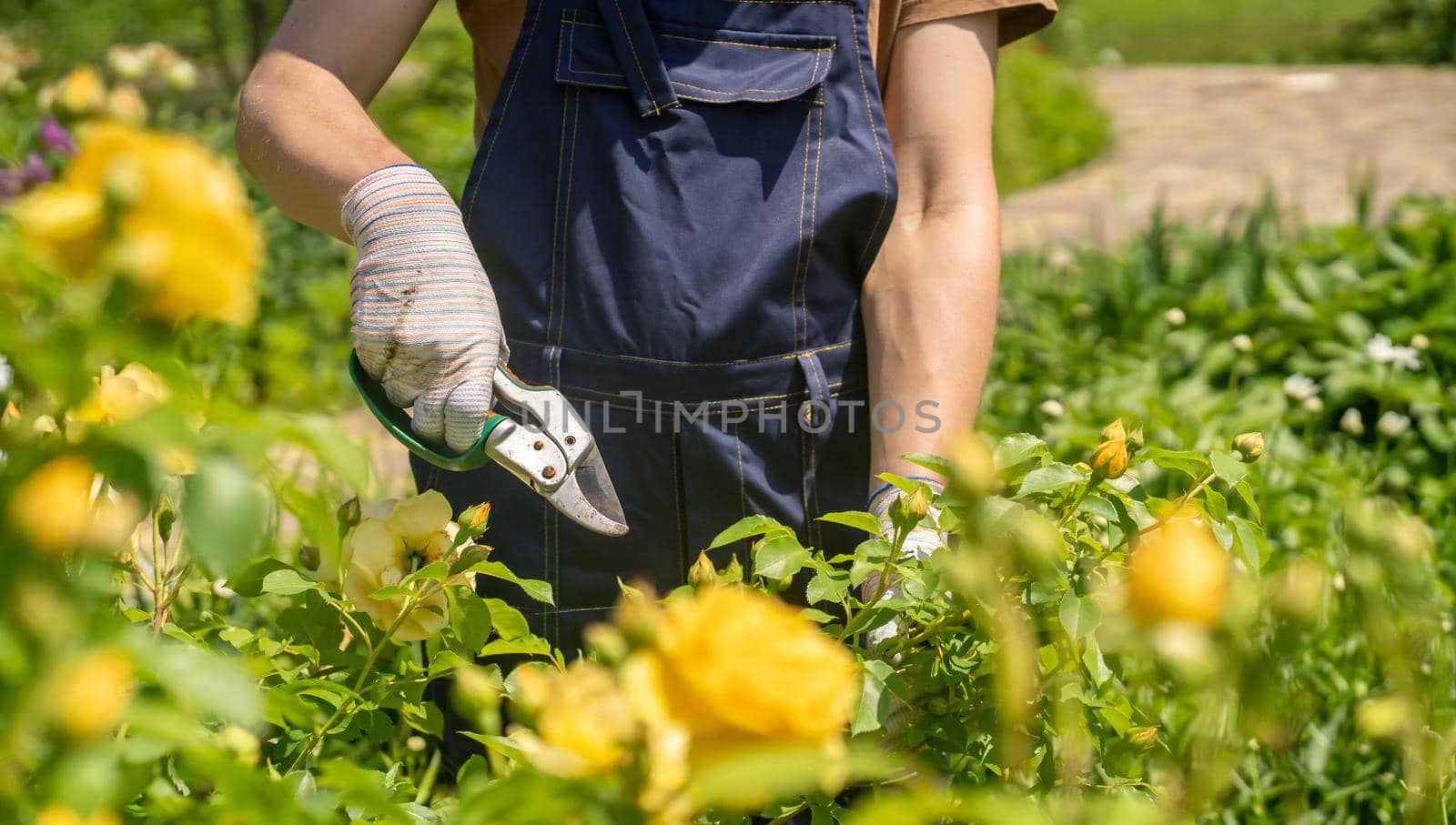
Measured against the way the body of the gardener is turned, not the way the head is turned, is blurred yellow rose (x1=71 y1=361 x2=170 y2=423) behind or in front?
in front

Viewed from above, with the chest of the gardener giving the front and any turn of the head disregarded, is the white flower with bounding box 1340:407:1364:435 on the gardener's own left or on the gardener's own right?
on the gardener's own left

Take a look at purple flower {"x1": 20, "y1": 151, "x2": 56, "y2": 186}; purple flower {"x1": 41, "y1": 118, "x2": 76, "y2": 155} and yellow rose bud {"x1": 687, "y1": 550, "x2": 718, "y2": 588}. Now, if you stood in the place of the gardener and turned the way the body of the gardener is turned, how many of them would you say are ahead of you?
1

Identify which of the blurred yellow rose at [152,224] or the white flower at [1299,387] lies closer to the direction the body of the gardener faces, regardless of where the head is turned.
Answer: the blurred yellow rose

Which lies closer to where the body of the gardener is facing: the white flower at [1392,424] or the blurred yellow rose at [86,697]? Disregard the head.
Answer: the blurred yellow rose

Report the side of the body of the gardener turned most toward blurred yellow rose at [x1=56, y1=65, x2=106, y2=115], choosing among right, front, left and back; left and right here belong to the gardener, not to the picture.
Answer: right

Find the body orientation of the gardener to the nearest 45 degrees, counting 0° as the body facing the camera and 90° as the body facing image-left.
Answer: approximately 0°

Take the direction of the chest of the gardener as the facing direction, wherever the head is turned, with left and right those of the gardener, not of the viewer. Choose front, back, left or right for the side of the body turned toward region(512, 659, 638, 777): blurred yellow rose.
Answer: front

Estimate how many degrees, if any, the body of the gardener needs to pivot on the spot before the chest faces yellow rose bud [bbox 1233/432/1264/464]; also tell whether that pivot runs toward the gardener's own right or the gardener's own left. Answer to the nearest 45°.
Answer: approximately 45° to the gardener's own left

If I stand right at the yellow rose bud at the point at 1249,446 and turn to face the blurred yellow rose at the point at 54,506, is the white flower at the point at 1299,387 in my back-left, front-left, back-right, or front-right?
back-right

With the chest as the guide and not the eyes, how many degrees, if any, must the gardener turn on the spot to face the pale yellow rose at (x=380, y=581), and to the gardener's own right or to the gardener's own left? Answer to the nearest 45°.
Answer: approximately 45° to the gardener's own right
